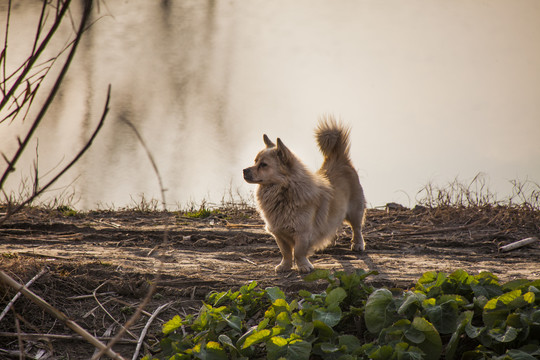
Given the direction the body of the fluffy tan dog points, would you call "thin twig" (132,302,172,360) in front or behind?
in front

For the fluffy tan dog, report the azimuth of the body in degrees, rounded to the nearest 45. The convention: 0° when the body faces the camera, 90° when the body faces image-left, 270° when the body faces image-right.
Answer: approximately 45°

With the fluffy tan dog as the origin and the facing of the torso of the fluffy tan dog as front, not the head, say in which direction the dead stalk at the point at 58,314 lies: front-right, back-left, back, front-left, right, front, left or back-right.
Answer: front-left

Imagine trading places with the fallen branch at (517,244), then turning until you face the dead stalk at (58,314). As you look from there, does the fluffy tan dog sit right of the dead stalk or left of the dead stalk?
right

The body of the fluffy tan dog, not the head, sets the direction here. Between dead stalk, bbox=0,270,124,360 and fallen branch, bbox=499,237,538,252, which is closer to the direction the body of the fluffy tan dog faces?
the dead stalk

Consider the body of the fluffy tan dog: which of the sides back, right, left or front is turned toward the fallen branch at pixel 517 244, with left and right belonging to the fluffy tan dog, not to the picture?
back

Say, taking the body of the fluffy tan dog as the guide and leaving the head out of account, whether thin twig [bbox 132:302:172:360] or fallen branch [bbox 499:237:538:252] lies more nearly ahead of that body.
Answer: the thin twig
